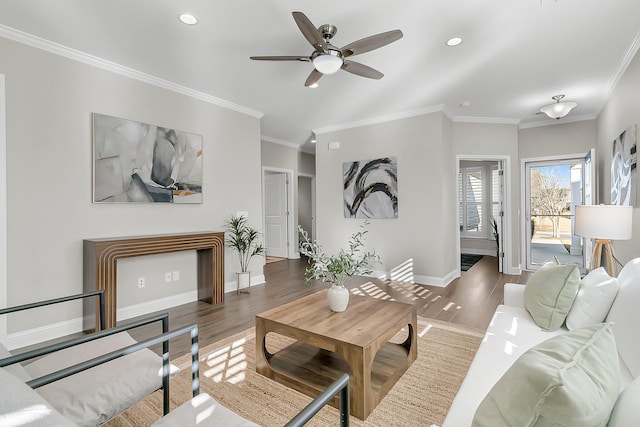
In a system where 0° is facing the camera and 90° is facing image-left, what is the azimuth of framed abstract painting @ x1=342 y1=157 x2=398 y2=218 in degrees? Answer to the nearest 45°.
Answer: approximately 45°

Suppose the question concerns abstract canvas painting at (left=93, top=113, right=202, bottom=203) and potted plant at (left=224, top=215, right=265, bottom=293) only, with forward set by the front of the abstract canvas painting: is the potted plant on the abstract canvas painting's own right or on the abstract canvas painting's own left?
on the abstract canvas painting's own left

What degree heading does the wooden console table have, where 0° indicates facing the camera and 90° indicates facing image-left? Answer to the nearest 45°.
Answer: approximately 315°

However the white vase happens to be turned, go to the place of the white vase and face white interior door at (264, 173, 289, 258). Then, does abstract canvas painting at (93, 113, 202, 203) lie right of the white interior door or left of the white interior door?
left

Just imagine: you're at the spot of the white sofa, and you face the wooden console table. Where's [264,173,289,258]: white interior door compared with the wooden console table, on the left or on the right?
right

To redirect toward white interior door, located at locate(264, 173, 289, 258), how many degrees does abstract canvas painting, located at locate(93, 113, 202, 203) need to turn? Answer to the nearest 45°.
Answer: approximately 90° to its left

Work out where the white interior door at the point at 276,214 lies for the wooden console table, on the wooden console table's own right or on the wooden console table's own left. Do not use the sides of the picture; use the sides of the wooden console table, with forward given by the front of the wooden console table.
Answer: on the wooden console table's own left

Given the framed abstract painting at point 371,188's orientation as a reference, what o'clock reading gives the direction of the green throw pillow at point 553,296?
The green throw pillow is roughly at 10 o'clock from the framed abstract painting.
